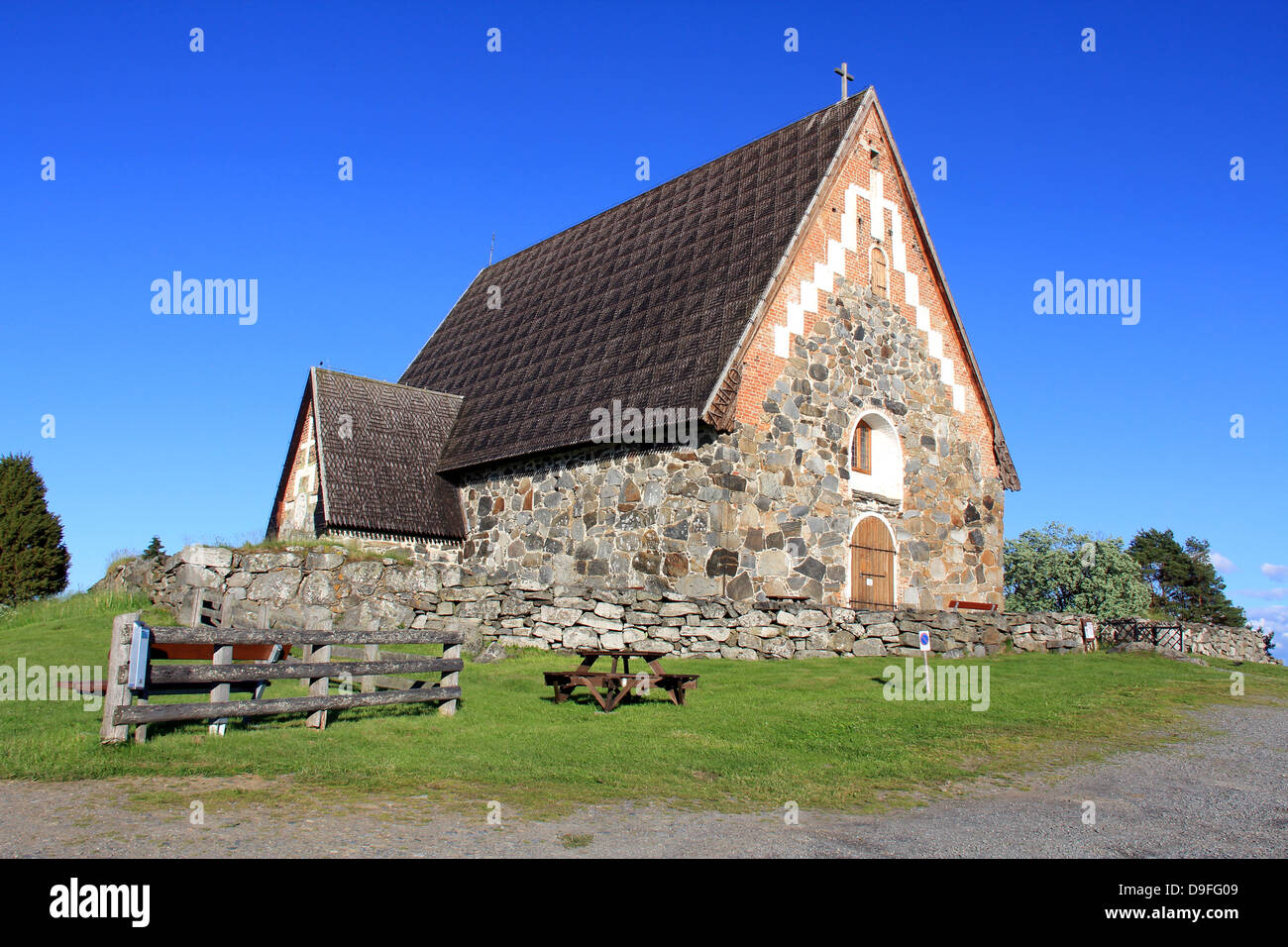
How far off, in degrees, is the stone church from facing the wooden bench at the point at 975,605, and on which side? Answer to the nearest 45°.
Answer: approximately 45° to its left

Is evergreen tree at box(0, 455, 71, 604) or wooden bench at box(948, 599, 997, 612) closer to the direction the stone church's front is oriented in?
the wooden bench

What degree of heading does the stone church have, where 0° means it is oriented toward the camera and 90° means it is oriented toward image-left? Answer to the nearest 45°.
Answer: approximately 315°

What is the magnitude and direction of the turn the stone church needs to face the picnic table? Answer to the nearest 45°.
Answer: approximately 45° to its right

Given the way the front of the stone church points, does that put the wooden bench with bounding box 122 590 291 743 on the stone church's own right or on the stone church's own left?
on the stone church's own right

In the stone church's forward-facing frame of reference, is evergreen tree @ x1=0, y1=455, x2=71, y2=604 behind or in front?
behind

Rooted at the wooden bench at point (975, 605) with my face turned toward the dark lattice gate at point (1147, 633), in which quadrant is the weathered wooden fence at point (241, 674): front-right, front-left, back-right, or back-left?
back-right
